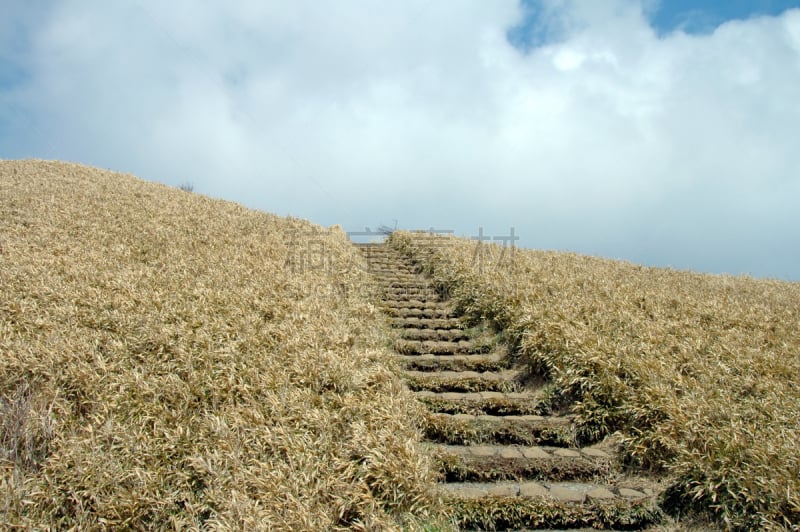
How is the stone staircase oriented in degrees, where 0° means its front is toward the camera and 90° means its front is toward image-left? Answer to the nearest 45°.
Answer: approximately 0°
